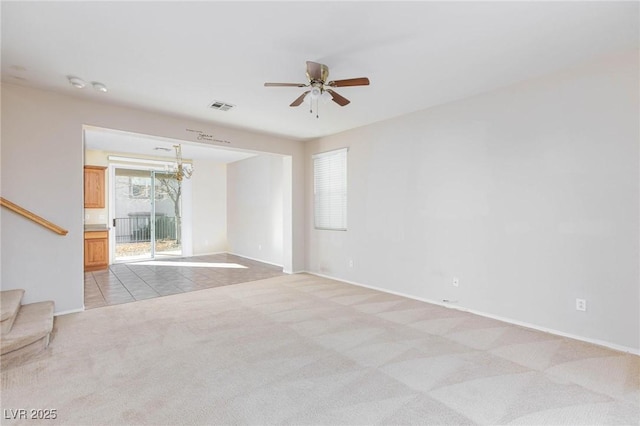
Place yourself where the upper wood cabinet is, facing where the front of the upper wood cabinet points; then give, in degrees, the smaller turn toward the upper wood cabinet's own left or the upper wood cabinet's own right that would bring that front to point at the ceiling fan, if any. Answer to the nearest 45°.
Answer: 0° — it already faces it

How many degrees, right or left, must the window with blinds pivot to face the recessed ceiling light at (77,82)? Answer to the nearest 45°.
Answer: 0° — it already faces it

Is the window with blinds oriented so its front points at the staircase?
yes

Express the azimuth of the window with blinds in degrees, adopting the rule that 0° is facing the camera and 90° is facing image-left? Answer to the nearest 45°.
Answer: approximately 45°

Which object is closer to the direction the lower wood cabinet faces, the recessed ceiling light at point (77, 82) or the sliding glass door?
the recessed ceiling light

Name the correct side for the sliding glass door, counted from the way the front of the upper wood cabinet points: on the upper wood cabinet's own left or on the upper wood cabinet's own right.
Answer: on the upper wood cabinet's own left
